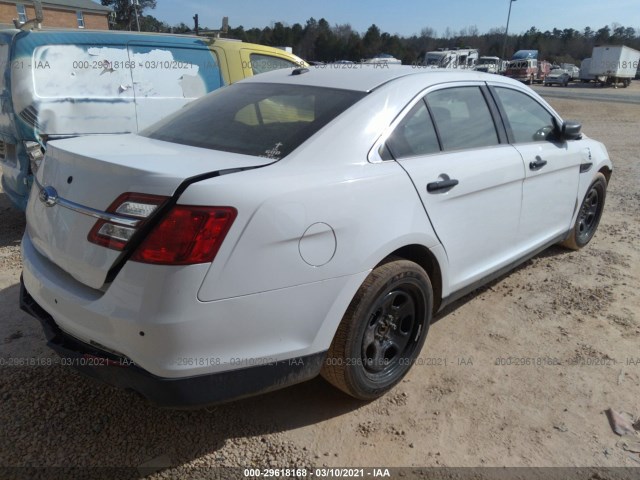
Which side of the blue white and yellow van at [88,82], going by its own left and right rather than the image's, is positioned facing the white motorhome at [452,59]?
front

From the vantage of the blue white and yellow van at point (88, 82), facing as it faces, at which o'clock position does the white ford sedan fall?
The white ford sedan is roughly at 4 o'clock from the blue white and yellow van.

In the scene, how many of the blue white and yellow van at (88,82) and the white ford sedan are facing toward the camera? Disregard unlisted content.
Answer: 0

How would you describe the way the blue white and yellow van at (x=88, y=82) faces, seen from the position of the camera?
facing away from the viewer and to the right of the viewer

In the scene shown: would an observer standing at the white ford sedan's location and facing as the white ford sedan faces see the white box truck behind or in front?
in front

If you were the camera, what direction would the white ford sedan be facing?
facing away from the viewer and to the right of the viewer

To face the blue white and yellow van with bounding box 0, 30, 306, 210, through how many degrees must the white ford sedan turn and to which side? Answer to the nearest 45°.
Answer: approximately 90° to its left

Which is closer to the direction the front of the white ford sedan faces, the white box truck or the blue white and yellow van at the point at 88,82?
the white box truck
